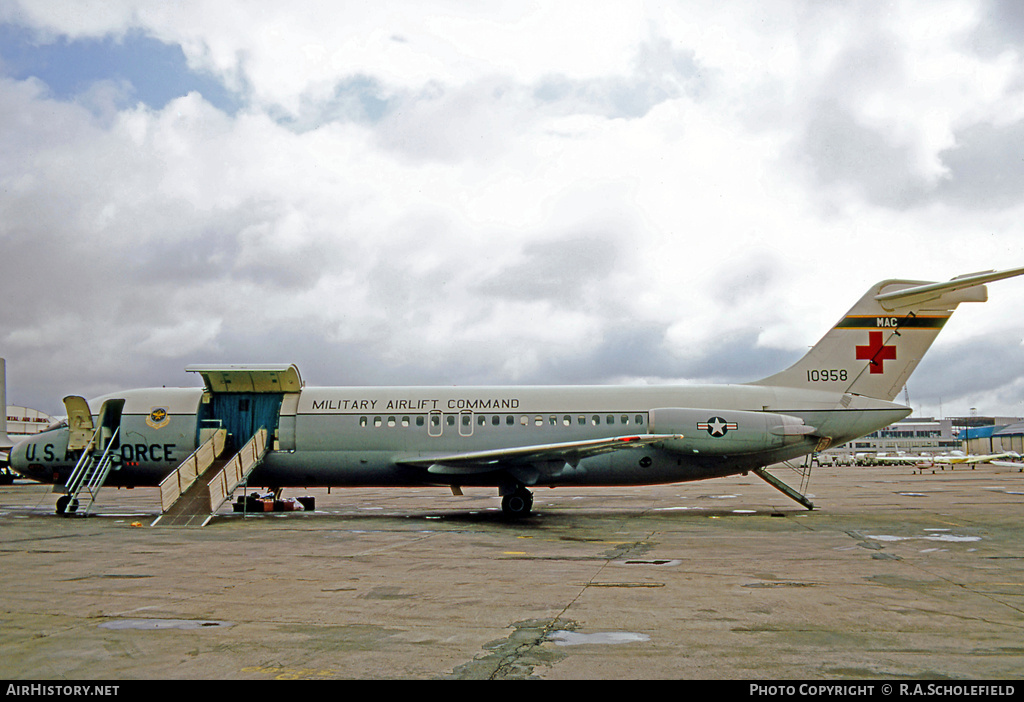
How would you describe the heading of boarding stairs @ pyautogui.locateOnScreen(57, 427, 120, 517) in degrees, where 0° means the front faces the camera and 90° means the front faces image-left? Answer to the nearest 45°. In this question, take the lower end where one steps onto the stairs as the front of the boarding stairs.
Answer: approximately 45°

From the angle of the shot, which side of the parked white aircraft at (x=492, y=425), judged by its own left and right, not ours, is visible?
left

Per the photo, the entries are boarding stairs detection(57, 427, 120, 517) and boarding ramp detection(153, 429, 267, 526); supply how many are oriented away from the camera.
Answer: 0

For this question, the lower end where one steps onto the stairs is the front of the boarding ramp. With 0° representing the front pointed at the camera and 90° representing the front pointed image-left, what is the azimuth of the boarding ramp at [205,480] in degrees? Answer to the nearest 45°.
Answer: approximately 45°
